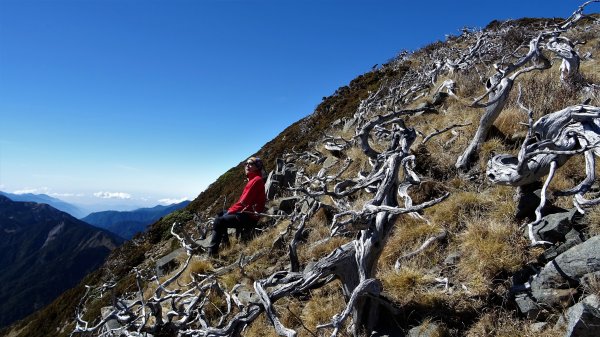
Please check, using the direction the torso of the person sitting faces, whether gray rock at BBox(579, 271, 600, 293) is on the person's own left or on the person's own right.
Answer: on the person's own left

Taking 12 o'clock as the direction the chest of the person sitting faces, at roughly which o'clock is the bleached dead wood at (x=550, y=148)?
The bleached dead wood is roughly at 8 o'clock from the person sitting.

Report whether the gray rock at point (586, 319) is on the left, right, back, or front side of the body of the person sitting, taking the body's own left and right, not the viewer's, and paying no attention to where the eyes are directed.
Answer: left

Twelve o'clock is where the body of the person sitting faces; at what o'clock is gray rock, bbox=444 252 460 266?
The gray rock is roughly at 8 o'clock from the person sitting.

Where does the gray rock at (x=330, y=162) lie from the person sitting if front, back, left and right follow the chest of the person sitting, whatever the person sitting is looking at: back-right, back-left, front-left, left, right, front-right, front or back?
back-right

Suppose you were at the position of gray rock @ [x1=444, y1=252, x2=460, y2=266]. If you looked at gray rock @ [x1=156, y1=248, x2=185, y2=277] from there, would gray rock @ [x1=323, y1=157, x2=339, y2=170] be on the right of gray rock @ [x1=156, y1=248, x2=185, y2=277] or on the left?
right

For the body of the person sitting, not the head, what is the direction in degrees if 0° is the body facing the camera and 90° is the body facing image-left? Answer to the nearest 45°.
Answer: approximately 90°

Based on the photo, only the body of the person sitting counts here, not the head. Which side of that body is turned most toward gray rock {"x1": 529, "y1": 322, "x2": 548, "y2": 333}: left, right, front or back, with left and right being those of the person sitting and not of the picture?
left

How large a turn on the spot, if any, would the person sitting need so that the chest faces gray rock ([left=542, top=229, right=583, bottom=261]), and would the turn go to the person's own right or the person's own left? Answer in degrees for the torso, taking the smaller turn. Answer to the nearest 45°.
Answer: approximately 135° to the person's own left

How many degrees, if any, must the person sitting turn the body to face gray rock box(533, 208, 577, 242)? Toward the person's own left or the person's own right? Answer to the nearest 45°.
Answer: approximately 135° to the person's own left
